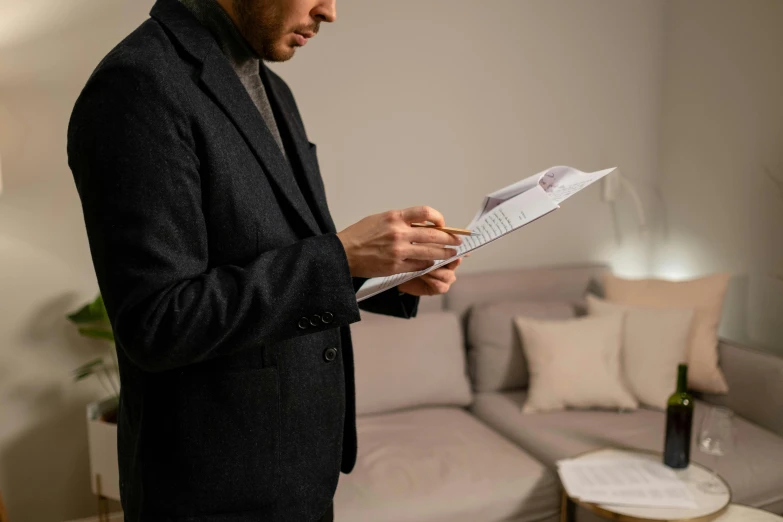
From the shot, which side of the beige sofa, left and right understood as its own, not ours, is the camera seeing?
front

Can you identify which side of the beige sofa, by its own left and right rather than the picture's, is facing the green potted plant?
right

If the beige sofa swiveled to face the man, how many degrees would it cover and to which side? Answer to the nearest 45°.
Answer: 0° — it already faces them

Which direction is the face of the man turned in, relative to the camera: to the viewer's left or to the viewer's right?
to the viewer's right
